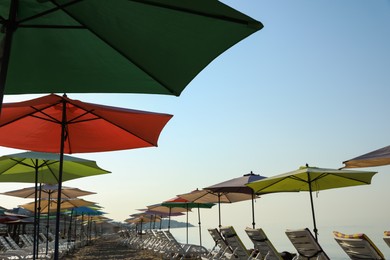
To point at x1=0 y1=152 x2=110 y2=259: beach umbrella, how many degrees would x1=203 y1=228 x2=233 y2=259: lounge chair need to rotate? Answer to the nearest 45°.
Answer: approximately 135° to its right

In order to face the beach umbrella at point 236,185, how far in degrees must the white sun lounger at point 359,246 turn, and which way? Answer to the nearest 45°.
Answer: approximately 90° to its left

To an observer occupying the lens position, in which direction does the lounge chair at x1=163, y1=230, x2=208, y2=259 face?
facing to the right of the viewer

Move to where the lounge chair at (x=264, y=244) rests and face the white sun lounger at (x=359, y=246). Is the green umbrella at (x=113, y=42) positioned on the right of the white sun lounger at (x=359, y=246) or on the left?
right

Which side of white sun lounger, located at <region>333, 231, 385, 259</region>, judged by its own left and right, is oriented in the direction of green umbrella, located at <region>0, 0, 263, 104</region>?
back

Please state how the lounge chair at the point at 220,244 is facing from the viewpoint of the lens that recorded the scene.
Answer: facing to the right of the viewer

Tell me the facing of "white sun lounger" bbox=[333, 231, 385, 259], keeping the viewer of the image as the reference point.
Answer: facing away from the viewer and to the right of the viewer

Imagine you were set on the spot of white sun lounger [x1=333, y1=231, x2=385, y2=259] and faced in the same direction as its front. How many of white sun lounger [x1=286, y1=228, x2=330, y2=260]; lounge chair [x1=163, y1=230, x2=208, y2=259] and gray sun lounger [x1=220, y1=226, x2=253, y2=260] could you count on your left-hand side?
3

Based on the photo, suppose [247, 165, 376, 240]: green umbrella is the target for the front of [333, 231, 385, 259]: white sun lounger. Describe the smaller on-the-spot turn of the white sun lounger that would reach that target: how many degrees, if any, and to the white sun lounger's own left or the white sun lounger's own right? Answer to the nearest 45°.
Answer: approximately 45° to the white sun lounger's own left

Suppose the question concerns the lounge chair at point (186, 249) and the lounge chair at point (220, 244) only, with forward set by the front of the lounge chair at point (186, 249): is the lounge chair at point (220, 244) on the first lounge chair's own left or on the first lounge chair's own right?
on the first lounge chair's own right

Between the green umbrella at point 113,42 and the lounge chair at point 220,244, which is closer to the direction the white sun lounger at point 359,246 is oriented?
the lounge chair

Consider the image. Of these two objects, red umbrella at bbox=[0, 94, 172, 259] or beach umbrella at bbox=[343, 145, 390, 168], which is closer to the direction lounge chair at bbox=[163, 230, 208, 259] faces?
the beach umbrella

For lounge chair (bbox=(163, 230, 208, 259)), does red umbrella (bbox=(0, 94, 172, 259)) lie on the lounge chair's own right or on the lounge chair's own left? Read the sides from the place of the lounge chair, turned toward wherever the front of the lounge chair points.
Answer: on the lounge chair's own right
